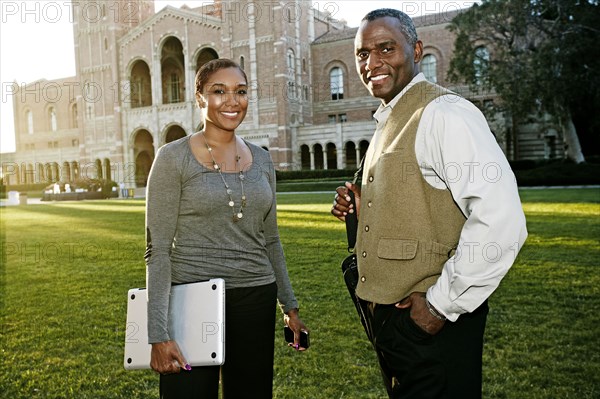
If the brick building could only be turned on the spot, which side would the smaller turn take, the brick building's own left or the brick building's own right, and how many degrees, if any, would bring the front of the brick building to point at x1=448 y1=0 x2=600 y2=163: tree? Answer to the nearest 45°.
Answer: approximately 90° to the brick building's own left

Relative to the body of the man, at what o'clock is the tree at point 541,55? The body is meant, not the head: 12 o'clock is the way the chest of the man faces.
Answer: The tree is roughly at 5 o'clock from the man.

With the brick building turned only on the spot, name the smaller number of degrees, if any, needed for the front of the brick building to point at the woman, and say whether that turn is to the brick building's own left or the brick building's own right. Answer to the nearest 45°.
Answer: approximately 45° to the brick building's own left

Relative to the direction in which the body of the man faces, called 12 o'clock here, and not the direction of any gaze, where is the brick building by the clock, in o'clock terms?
The brick building is roughly at 4 o'clock from the man.

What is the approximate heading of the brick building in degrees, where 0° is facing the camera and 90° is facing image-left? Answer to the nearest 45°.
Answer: approximately 45°

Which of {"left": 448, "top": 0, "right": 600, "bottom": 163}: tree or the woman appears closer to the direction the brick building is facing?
the woman

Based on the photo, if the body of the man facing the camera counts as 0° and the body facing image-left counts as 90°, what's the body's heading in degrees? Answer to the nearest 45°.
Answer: approximately 45°

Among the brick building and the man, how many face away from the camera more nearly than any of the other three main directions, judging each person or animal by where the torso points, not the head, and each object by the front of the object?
0
